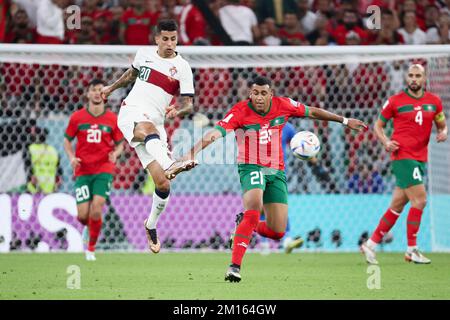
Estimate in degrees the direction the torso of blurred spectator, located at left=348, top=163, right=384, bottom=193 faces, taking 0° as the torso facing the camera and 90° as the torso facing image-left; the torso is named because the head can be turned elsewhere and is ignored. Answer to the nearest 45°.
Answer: approximately 0°

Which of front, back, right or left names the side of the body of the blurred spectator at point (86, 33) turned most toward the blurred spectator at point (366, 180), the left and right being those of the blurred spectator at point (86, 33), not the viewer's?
left

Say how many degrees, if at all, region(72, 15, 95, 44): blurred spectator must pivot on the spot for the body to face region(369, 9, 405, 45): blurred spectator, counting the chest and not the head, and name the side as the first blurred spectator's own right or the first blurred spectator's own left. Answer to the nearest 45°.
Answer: approximately 90° to the first blurred spectator's own left

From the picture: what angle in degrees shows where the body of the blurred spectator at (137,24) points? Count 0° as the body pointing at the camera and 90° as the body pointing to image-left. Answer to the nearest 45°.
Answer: approximately 0°

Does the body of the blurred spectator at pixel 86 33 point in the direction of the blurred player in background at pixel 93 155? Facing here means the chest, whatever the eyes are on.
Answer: yes
